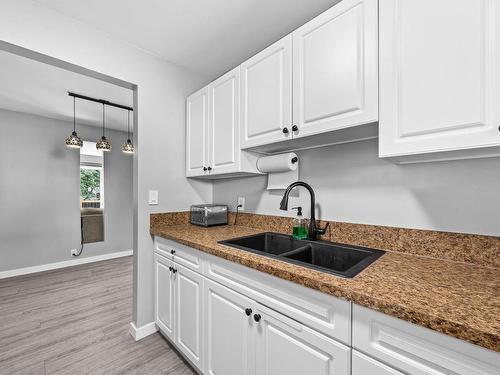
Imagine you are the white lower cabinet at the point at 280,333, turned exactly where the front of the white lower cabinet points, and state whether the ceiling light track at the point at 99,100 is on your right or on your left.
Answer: on your right

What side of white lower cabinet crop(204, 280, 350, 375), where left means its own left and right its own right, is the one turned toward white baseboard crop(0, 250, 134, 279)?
right

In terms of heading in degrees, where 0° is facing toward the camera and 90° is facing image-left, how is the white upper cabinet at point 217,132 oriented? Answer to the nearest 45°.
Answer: approximately 45°

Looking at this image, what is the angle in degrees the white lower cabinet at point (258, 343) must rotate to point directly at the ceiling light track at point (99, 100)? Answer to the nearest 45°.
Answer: approximately 90° to its right

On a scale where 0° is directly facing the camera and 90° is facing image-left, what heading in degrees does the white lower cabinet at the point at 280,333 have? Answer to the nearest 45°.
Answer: approximately 45°

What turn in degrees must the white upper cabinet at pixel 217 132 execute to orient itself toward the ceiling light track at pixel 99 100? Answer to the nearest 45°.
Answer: approximately 90° to its right
